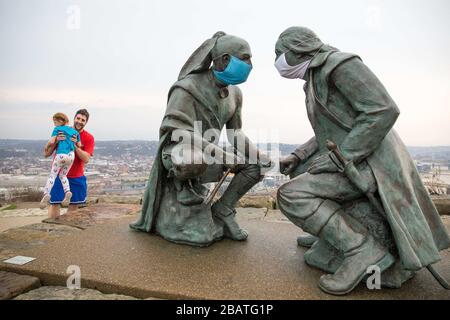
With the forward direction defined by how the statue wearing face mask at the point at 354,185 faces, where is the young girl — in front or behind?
in front

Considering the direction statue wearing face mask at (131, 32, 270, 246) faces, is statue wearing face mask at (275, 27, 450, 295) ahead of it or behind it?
ahead

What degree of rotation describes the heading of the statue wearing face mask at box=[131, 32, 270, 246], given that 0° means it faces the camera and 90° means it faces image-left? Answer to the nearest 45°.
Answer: approximately 315°

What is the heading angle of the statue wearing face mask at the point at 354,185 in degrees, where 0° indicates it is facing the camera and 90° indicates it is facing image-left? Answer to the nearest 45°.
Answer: approximately 90°

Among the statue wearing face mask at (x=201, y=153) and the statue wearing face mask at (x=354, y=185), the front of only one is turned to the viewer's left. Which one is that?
the statue wearing face mask at (x=354, y=185)

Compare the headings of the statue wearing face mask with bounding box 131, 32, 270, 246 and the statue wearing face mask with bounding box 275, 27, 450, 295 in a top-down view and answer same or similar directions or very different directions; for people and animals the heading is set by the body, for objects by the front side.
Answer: very different directions

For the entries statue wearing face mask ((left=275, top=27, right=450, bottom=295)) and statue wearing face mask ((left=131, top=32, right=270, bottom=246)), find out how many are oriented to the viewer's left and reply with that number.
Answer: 1

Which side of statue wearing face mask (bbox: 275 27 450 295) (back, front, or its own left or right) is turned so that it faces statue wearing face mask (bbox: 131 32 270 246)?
front

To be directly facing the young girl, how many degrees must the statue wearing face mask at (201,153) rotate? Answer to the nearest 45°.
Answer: approximately 180°

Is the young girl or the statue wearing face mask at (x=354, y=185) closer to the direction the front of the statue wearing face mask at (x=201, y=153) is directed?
the statue wearing face mask
